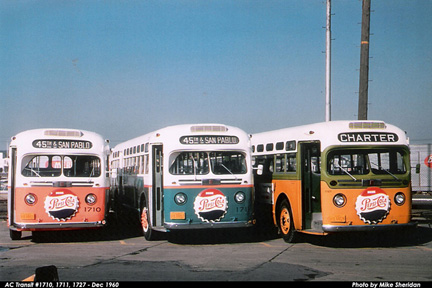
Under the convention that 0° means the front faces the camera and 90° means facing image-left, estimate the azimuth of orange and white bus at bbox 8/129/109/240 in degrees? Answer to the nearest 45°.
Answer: approximately 0°

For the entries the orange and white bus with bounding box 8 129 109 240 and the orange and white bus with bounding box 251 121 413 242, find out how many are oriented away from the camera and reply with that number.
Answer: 0

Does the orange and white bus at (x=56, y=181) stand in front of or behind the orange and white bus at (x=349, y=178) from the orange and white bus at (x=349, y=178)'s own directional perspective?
behind

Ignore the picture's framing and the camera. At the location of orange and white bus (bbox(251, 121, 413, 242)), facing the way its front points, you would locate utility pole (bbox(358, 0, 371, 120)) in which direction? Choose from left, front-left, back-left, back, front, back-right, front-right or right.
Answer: back-left

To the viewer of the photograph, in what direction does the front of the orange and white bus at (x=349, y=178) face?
facing the viewer and to the right of the viewer

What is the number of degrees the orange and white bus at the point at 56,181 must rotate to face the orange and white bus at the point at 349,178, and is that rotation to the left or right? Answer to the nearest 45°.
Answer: approximately 45° to its left

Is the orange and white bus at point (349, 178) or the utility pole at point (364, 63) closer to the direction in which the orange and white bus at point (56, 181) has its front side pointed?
the orange and white bus
